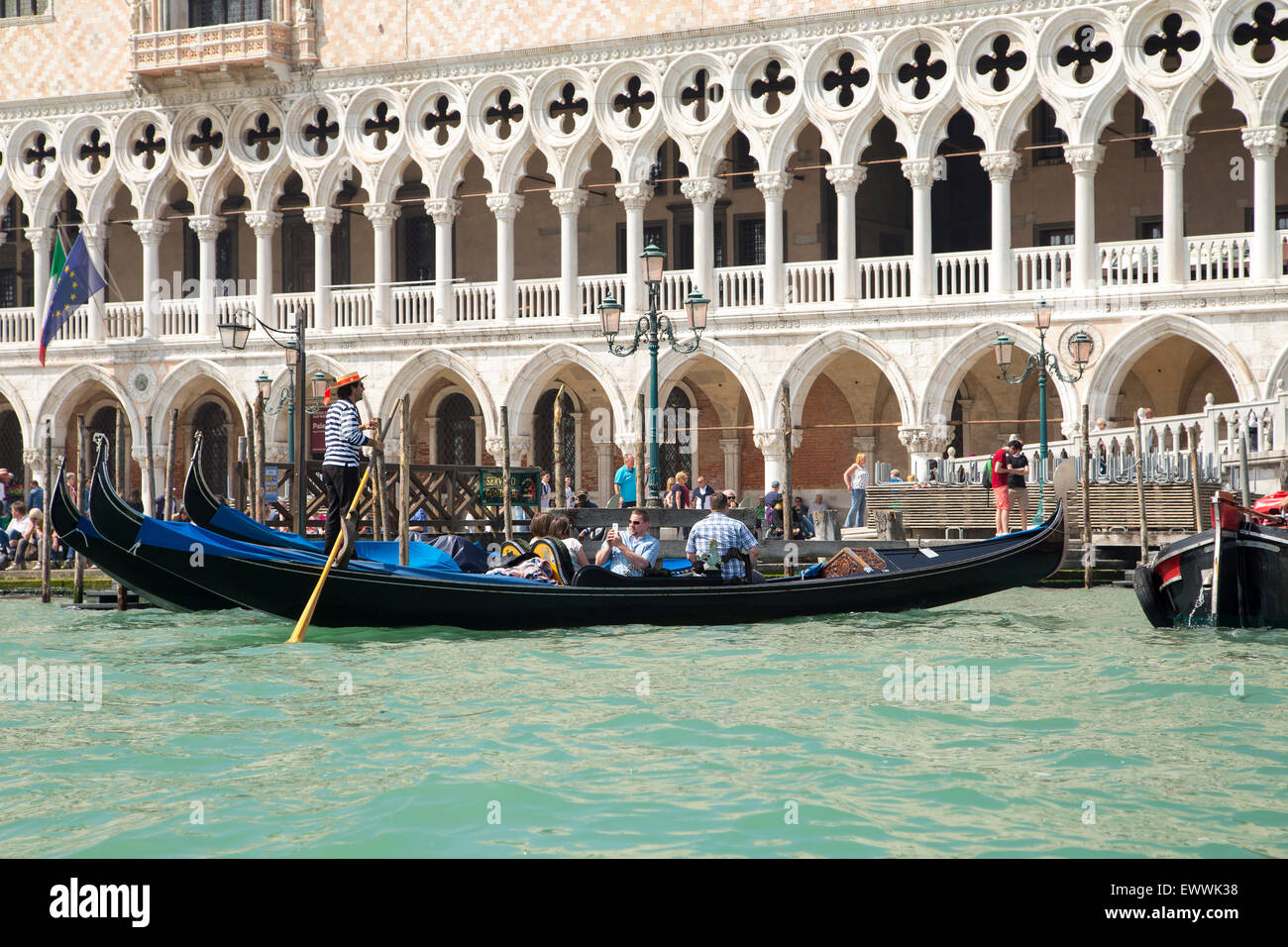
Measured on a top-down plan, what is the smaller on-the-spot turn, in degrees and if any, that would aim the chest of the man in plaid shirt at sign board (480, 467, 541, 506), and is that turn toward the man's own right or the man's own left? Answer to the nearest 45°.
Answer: approximately 45° to the man's own left

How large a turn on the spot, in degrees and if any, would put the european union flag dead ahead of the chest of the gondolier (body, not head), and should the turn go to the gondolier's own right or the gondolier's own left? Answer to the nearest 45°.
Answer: approximately 90° to the gondolier's own left

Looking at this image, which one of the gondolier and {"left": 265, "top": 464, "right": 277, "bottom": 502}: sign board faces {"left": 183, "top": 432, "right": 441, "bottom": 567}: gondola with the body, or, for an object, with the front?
the sign board

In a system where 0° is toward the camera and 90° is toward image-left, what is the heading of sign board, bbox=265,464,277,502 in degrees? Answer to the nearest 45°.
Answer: approximately 0°

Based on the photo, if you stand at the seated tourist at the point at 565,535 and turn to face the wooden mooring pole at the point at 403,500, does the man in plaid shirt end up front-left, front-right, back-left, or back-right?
back-right

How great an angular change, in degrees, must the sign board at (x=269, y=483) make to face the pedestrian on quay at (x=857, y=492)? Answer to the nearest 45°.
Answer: approximately 90° to its left

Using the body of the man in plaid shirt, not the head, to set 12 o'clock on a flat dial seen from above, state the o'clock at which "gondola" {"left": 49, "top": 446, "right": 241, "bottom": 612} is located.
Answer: The gondola is roughly at 9 o'clock from the man in plaid shirt.

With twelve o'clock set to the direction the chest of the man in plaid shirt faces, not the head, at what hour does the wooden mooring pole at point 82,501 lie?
The wooden mooring pole is roughly at 10 o'clock from the man in plaid shirt.

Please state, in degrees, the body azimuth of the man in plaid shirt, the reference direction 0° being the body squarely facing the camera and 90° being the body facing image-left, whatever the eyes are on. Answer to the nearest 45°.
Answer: approximately 180°

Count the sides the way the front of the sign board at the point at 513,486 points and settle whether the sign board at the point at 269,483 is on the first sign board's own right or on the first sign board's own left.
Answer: on the first sign board's own right

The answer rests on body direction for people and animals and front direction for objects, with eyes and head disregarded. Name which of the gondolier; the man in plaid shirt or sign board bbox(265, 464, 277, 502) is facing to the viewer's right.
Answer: the gondolier
